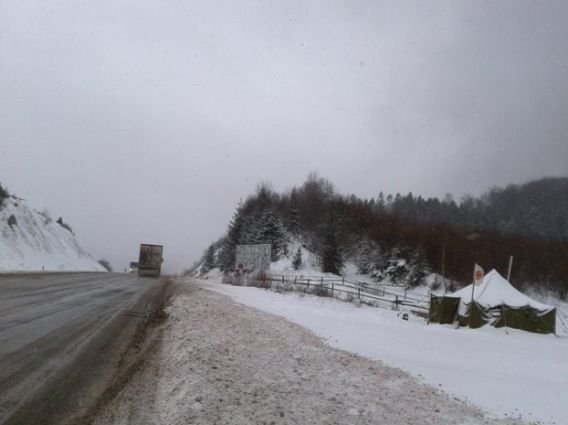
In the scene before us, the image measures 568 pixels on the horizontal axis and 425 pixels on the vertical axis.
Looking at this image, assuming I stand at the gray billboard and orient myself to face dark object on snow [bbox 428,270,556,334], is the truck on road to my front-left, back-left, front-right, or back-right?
back-right

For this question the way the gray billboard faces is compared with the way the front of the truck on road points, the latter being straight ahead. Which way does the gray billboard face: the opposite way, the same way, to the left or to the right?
the opposite way

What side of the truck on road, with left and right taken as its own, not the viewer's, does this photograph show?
back

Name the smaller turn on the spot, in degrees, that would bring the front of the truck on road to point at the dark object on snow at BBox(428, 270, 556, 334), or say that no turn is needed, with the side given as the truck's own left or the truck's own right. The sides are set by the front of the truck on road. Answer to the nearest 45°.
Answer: approximately 135° to the truck's own right

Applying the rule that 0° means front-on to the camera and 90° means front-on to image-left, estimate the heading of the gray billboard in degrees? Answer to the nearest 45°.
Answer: approximately 0°

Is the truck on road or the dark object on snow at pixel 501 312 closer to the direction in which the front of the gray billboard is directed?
the dark object on snow

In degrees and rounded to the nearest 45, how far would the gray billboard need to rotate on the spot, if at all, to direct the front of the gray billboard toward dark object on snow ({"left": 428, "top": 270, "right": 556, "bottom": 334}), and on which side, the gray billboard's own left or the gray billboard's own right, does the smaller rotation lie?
approximately 45° to the gray billboard's own left

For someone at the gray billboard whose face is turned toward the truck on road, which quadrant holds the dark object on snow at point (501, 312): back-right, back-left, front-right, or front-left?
back-left

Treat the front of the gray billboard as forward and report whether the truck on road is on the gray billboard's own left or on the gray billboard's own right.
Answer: on the gray billboard's own right

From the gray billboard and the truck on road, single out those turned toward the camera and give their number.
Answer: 1
